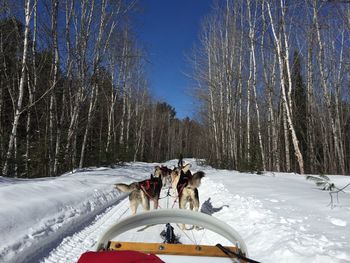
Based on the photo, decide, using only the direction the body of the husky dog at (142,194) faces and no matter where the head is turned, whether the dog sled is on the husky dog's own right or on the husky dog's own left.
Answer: on the husky dog's own right

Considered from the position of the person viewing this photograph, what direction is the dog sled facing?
facing away from the viewer

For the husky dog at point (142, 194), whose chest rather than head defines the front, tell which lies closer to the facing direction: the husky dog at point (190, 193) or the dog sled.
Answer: the husky dog

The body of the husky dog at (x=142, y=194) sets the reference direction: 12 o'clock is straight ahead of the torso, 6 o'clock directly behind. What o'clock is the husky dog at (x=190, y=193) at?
the husky dog at (x=190, y=193) is roughly at 2 o'clock from the husky dog at (x=142, y=194).

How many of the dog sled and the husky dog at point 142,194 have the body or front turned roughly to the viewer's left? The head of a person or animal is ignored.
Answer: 0

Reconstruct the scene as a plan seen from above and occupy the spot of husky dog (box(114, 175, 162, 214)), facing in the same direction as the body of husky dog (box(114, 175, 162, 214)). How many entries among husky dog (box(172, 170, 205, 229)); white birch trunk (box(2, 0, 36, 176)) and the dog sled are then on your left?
1

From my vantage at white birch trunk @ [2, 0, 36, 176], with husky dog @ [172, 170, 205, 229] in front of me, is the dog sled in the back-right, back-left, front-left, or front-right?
front-right

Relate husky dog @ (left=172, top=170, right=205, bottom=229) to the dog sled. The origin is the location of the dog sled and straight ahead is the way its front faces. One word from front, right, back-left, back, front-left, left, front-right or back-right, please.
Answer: front

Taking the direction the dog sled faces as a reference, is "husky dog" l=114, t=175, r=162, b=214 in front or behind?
in front

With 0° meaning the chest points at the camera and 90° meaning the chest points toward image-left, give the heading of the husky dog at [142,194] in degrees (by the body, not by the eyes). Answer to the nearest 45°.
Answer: approximately 225°

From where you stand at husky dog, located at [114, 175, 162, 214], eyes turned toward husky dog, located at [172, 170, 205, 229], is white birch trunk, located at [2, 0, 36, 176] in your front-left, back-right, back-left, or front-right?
back-left
